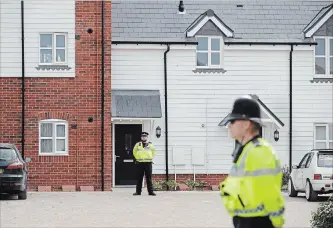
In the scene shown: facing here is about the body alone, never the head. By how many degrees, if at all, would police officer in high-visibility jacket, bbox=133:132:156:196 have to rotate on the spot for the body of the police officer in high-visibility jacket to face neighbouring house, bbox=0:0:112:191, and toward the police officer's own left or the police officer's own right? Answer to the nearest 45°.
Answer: approximately 135° to the police officer's own right

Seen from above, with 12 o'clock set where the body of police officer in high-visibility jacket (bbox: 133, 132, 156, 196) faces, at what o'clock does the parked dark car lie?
The parked dark car is roughly at 2 o'clock from the police officer in high-visibility jacket.

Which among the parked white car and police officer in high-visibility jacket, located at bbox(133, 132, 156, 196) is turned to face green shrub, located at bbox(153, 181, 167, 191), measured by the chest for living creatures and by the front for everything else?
the parked white car

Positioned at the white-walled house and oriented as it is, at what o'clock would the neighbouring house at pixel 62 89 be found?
The neighbouring house is roughly at 2 o'clock from the white-walled house.

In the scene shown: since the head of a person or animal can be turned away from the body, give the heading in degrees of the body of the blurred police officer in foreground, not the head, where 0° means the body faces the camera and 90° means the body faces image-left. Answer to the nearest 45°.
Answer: approximately 90°

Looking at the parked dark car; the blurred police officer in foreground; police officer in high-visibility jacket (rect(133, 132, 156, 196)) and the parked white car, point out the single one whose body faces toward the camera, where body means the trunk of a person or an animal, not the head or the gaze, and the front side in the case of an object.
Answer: the police officer in high-visibility jacket

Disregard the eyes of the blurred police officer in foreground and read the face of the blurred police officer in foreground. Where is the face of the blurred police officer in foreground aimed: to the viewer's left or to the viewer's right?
to the viewer's left

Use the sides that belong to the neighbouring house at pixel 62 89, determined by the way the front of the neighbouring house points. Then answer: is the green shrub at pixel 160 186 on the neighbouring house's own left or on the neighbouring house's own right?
on the neighbouring house's own left
